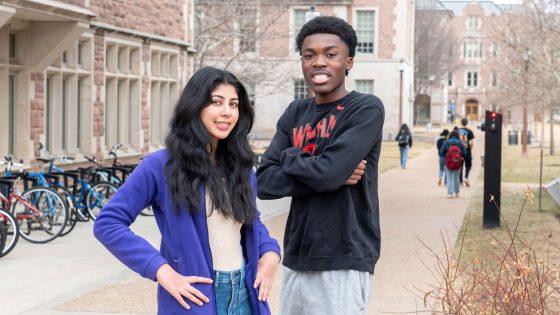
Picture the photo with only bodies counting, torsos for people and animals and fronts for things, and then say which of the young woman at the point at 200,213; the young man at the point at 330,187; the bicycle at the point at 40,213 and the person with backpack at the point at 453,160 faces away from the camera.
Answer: the person with backpack

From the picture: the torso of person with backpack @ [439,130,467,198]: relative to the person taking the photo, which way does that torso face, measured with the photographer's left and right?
facing away from the viewer

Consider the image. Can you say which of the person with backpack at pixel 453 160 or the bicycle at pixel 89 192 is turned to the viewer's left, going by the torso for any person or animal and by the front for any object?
the bicycle

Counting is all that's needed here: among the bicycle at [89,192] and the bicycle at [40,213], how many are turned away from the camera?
0

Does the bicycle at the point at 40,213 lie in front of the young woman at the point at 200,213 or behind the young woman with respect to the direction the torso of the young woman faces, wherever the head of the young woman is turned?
behind

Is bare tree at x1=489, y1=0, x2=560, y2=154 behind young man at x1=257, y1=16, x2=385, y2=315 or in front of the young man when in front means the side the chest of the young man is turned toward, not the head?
behind

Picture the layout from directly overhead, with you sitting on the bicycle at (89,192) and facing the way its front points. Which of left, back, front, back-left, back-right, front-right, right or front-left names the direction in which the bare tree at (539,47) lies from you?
back-right

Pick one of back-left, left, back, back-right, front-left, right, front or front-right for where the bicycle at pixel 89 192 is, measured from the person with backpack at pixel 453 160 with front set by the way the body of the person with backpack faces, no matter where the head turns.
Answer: back-left

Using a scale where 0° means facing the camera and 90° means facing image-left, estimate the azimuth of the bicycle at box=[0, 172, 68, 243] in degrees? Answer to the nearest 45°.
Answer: approximately 90°

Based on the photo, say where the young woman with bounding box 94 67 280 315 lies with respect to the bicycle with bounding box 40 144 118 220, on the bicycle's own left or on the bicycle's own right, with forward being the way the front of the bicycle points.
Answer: on the bicycle's own left

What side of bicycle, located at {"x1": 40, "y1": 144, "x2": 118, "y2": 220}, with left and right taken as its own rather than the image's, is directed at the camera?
left

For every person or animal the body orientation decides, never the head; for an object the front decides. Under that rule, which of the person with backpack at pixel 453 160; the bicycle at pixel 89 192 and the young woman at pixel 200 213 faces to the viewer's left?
the bicycle
